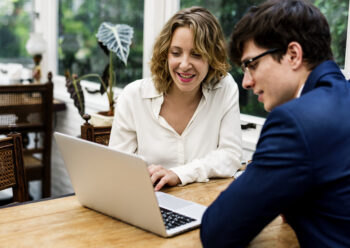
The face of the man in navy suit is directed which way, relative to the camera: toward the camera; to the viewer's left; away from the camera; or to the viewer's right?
to the viewer's left

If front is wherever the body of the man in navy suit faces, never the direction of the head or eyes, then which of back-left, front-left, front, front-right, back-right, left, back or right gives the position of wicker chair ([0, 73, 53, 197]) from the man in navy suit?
front-right

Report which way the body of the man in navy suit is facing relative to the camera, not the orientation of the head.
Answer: to the viewer's left

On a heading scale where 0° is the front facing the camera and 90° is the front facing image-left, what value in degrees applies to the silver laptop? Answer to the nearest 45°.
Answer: approximately 225°

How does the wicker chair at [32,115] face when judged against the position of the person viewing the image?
facing away from the viewer

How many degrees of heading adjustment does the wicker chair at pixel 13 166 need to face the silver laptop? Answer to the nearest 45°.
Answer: approximately 45° to its right

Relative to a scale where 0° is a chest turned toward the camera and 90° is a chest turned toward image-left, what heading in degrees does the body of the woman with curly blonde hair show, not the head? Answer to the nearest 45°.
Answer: approximately 0°

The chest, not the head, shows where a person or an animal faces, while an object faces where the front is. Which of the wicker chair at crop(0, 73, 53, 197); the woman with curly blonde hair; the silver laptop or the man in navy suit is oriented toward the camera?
the woman with curly blonde hair

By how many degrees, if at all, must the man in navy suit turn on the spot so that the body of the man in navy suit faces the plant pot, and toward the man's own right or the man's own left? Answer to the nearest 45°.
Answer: approximately 45° to the man's own right

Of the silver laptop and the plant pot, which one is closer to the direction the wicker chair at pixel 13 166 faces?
the silver laptop

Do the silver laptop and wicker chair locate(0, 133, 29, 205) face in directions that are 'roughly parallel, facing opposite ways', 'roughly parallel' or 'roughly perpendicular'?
roughly perpendicular
